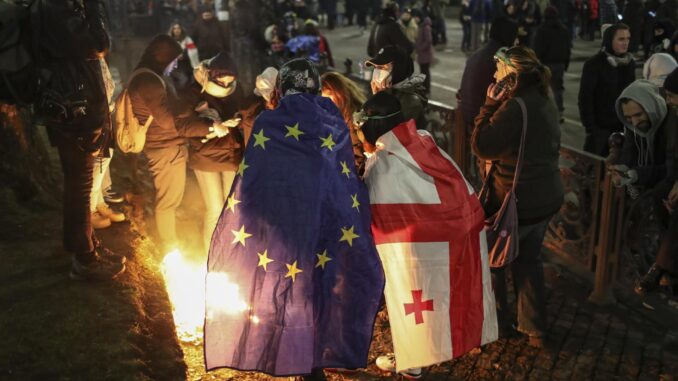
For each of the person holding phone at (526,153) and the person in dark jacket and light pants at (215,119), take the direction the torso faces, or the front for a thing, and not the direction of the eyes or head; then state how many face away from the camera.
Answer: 0

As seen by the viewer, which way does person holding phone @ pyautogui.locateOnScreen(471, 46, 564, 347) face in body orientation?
to the viewer's left

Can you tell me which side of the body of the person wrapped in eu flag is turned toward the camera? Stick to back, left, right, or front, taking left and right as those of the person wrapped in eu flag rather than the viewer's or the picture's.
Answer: back

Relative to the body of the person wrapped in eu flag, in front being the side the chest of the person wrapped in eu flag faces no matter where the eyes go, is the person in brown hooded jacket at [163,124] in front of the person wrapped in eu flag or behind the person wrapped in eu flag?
in front

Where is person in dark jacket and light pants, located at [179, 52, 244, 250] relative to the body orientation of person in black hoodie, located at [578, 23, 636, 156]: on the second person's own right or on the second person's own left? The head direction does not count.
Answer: on the second person's own right

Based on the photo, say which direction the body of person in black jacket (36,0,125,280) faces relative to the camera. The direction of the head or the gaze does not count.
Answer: to the viewer's right

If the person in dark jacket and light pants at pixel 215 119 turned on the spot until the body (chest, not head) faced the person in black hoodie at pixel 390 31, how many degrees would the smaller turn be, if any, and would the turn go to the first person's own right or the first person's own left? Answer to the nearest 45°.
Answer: approximately 180°

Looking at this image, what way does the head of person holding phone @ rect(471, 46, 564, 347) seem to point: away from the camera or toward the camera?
away from the camera

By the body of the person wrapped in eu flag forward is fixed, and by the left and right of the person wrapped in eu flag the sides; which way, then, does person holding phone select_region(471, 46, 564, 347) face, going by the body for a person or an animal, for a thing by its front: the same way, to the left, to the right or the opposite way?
to the left

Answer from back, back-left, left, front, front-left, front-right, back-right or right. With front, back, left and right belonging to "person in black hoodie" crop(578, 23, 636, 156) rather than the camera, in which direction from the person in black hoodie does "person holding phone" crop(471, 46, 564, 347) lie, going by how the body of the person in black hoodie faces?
front-right

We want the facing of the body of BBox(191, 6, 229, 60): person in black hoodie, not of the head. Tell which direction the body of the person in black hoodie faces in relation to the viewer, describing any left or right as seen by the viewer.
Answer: facing the viewer

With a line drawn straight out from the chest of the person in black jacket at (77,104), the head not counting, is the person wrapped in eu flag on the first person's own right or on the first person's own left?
on the first person's own right
